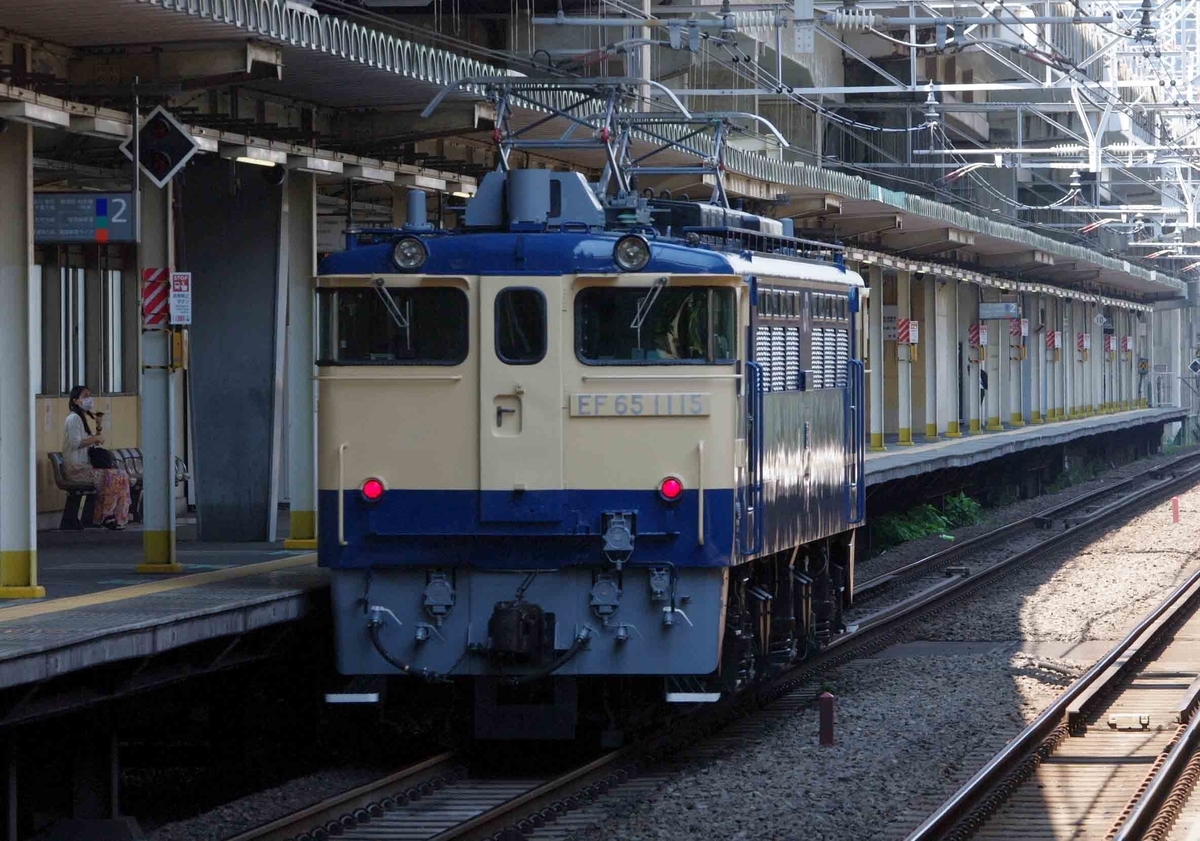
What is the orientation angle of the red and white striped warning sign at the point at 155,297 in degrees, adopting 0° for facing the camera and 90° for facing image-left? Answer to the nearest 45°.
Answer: approximately 0°

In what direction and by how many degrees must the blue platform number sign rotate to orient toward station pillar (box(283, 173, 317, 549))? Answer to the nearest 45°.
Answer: approximately 135° to its left

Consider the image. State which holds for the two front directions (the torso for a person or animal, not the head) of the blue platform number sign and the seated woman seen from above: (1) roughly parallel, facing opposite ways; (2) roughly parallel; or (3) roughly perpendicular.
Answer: roughly perpendicular

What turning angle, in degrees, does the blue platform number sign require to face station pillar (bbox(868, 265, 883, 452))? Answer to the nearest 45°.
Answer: approximately 135° to its left

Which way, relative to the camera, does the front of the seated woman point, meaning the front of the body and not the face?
to the viewer's right

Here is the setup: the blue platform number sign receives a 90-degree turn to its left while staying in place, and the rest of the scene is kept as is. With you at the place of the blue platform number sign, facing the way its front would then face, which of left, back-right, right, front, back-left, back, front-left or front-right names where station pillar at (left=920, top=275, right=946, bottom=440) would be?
front-left

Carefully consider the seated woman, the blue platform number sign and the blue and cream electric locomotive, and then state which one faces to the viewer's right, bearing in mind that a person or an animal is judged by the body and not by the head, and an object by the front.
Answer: the seated woman
